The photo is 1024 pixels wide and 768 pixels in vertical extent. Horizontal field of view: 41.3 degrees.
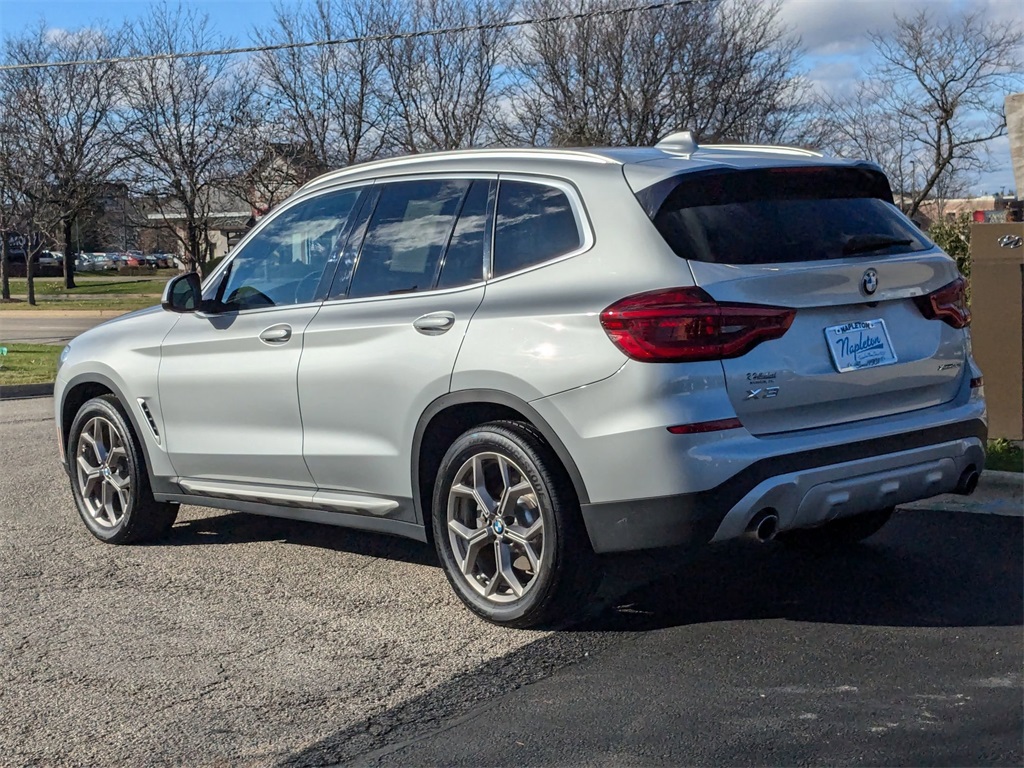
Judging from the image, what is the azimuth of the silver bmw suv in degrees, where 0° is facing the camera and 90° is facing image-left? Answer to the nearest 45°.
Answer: approximately 135°

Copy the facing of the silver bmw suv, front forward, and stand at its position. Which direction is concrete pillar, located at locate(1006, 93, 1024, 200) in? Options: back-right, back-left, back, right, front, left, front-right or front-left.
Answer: right

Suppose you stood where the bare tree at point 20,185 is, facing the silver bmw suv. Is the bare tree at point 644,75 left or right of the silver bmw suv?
left

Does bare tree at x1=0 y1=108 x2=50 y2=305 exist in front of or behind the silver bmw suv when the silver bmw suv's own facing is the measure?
in front

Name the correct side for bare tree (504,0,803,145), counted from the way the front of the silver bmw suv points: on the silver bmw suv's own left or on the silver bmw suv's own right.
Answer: on the silver bmw suv's own right
